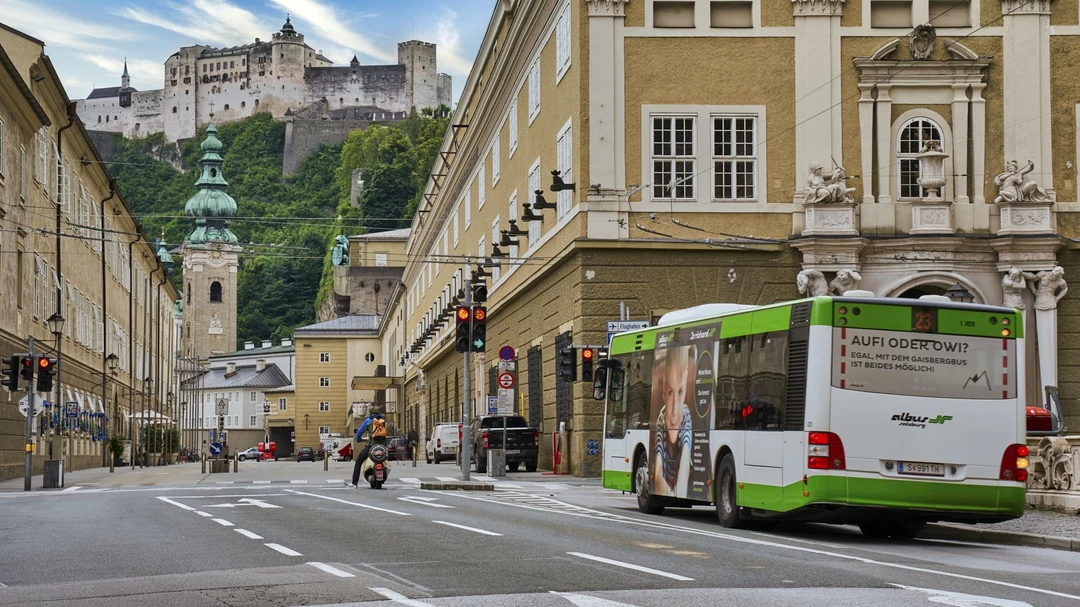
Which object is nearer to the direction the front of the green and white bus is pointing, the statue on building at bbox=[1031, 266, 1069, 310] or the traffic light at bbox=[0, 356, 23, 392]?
the traffic light

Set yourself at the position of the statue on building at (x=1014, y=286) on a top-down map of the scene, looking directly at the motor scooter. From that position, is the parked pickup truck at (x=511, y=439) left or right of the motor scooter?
right

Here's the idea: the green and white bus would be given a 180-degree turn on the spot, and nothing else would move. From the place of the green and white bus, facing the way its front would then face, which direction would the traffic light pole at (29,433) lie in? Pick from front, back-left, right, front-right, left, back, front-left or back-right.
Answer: back

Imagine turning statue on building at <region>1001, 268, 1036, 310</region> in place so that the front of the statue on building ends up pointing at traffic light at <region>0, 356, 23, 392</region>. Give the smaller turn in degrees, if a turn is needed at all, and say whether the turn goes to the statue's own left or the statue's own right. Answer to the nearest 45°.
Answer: approximately 90° to the statue's own right

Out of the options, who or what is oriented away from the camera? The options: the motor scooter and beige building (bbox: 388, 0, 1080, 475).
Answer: the motor scooter

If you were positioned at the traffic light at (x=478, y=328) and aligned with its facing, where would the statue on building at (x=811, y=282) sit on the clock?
The statue on building is roughly at 8 o'clock from the traffic light.

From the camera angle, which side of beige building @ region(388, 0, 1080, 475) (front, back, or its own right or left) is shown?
front

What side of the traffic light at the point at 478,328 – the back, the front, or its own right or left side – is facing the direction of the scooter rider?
right

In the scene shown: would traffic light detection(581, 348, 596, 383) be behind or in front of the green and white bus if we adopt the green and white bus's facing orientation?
in front

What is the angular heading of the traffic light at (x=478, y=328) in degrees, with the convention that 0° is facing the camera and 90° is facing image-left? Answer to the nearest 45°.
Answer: approximately 0°
